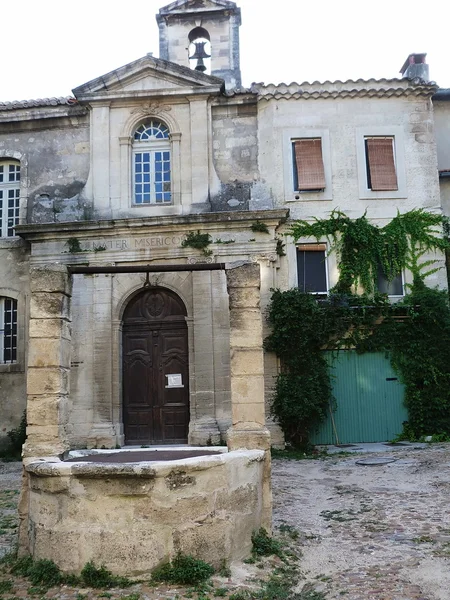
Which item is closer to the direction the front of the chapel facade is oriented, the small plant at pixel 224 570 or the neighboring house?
the small plant

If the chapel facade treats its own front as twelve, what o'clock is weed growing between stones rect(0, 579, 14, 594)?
The weed growing between stones is roughly at 12 o'clock from the chapel facade.

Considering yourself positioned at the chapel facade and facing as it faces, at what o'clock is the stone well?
The stone well is roughly at 12 o'clock from the chapel facade.

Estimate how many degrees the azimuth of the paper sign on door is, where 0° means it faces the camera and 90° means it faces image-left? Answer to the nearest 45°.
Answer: approximately 0°

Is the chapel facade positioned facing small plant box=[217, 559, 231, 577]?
yes

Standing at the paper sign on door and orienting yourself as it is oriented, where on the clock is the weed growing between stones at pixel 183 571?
The weed growing between stones is roughly at 12 o'clock from the paper sign on door.

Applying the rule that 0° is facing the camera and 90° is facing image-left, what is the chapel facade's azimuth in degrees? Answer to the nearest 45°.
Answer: approximately 0°

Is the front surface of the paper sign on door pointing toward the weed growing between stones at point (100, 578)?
yes

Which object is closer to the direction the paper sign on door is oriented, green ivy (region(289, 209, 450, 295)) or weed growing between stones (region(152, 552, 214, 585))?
the weed growing between stones

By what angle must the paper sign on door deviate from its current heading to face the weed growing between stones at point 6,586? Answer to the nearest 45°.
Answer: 0° — it already faces it
